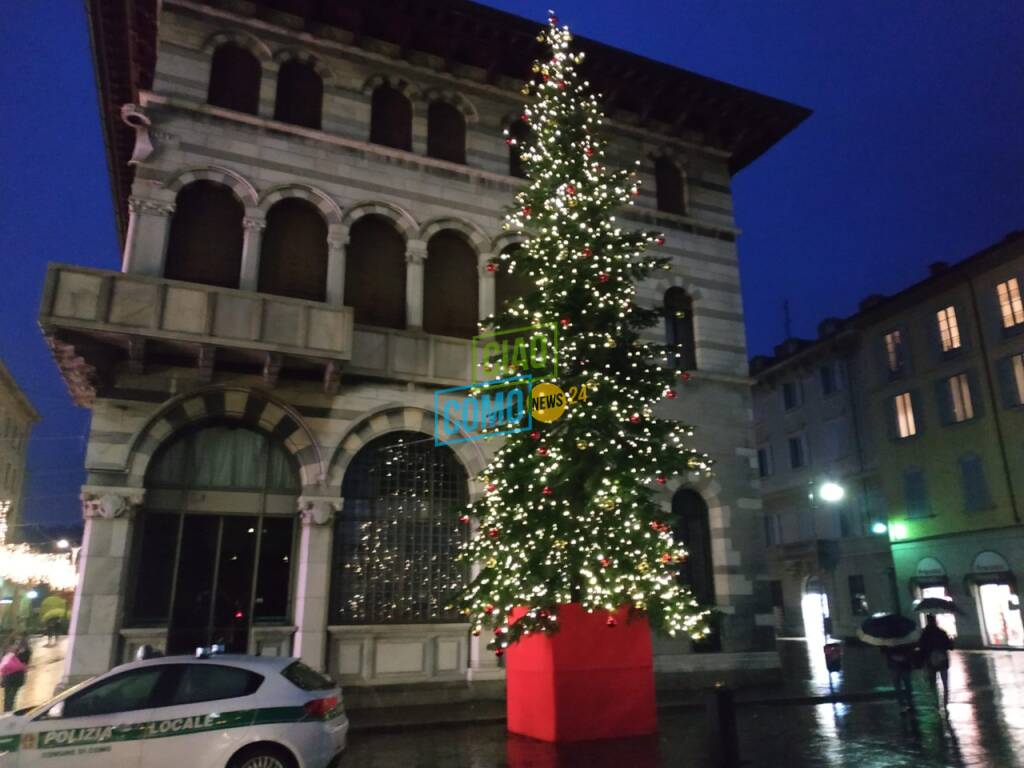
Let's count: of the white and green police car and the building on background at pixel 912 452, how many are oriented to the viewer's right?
0

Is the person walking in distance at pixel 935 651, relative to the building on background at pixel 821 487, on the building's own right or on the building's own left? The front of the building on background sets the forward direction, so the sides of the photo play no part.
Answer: on the building's own left

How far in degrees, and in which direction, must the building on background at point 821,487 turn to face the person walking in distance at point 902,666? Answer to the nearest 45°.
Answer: approximately 45° to its left

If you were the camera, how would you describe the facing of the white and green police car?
facing to the left of the viewer

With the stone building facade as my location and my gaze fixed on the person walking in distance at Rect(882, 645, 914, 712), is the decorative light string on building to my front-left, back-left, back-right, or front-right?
back-left

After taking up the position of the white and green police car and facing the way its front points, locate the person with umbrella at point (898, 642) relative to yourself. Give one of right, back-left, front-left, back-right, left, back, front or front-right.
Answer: back

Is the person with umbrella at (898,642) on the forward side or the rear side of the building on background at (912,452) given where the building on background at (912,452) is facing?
on the forward side

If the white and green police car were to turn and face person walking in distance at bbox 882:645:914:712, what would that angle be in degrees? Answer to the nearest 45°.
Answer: approximately 180°

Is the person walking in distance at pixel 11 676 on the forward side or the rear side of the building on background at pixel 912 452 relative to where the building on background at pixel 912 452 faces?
on the forward side

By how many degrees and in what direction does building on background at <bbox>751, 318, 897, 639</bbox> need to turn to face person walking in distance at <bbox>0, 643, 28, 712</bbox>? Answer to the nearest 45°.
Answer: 0° — it already faces them

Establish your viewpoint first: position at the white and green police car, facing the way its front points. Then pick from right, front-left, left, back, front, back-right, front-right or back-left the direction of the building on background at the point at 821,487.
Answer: back-right

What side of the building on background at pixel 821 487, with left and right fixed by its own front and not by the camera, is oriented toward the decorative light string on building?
front

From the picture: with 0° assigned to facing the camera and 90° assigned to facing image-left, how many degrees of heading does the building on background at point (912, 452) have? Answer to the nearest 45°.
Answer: approximately 45°

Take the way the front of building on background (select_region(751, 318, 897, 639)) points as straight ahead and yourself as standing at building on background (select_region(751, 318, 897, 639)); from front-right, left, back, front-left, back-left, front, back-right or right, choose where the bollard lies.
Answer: front-left
